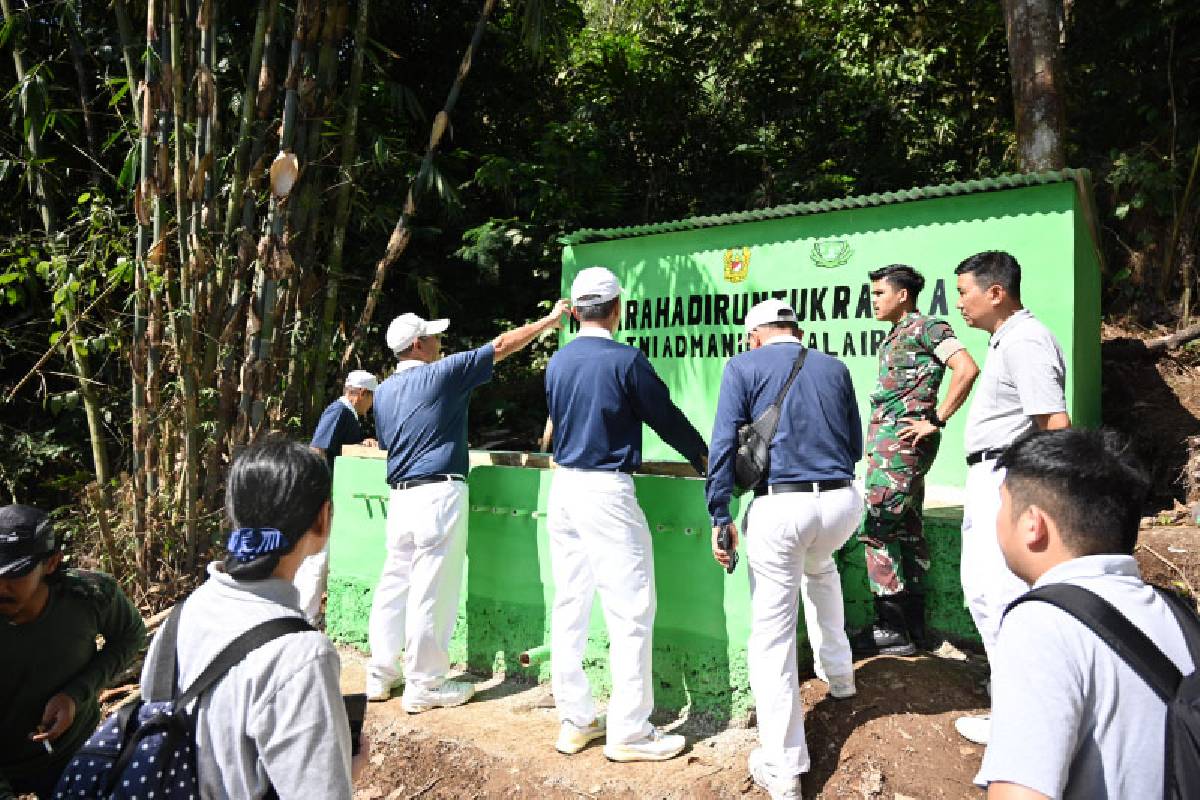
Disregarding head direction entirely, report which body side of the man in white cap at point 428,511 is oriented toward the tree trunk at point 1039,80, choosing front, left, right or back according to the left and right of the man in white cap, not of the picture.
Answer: front

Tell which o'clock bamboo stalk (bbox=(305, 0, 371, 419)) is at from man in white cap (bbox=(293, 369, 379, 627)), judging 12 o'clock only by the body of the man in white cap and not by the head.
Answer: The bamboo stalk is roughly at 9 o'clock from the man in white cap.

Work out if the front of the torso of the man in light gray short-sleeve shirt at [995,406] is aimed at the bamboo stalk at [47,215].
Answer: yes

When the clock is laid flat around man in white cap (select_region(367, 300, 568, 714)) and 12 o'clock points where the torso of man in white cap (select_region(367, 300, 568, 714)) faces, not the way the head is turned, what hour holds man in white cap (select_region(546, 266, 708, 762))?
man in white cap (select_region(546, 266, 708, 762)) is roughly at 3 o'clock from man in white cap (select_region(367, 300, 568, 714)).

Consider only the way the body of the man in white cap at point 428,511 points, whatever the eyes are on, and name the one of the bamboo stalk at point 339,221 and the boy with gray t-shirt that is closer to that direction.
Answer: the bamboo stalk

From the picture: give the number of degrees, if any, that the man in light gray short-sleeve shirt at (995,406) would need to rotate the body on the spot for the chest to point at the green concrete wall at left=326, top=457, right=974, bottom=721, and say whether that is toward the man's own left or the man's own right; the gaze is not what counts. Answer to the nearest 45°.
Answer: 0° — they already face it

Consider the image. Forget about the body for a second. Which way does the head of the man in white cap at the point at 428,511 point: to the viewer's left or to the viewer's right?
to the viewer's right

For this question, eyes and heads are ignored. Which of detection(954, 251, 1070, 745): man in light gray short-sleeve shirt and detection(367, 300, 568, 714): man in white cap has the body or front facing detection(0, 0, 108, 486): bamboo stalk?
the man in light gray short-sleeve shirt

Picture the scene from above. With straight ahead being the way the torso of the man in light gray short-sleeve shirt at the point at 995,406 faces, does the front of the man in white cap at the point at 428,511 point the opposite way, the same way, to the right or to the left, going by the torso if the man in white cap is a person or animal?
to the right

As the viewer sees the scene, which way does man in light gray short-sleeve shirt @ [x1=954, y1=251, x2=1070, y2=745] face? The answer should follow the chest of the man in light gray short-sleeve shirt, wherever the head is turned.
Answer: to the viewer's left

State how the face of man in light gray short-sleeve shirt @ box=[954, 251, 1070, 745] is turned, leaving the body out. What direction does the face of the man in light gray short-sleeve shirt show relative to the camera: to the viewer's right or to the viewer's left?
to the viewer's left

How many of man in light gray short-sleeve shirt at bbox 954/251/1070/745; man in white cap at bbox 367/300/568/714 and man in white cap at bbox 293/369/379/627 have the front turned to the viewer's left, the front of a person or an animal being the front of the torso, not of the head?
1

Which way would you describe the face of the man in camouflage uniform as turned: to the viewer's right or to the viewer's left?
to the viewer's left

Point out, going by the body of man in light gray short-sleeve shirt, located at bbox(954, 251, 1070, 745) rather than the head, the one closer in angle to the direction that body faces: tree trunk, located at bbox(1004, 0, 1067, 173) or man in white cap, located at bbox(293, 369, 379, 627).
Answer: the man in white cap

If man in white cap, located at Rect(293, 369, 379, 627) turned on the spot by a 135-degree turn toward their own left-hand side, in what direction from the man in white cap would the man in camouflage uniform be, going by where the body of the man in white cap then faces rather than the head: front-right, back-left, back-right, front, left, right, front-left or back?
back

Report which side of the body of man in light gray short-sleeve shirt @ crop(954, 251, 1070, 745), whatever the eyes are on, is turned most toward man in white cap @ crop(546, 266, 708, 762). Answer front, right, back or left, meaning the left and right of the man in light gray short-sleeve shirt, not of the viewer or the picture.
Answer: front

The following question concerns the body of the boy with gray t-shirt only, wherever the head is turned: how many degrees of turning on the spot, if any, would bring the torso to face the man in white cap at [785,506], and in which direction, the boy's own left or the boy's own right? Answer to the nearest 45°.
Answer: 0° — they already face them

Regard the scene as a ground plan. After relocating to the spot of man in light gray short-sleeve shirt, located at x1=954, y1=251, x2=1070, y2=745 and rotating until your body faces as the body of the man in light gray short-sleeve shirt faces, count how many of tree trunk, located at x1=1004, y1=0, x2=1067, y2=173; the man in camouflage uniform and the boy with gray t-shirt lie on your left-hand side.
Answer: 1

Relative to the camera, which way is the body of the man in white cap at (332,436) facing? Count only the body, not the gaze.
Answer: to the viewer's right
